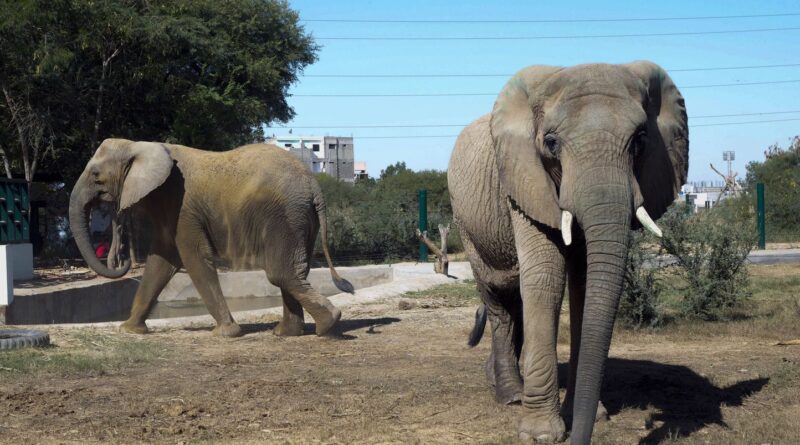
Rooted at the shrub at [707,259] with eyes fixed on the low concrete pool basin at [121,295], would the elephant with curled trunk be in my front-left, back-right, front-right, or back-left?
front-left

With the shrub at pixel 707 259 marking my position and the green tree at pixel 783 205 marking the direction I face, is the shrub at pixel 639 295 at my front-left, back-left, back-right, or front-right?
back-left

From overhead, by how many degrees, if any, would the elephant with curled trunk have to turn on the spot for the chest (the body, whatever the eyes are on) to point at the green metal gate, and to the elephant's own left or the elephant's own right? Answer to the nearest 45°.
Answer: approximately 45° to the elephant's own right

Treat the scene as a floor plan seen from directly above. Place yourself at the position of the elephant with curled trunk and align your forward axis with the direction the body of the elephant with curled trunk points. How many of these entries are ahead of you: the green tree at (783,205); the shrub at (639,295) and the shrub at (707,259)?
0

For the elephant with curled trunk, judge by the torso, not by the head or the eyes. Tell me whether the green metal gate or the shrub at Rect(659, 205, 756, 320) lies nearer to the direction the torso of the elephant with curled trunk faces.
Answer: the green metal gate

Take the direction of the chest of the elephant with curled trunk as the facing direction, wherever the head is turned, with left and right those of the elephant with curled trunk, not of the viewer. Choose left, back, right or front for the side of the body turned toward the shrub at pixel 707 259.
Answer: back

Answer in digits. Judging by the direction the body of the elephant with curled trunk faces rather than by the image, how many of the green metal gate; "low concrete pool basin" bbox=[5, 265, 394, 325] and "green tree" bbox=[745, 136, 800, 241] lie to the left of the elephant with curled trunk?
0

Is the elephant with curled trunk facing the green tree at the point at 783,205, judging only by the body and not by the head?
no

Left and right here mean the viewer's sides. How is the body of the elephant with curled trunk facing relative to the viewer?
facing to the left of the viewer

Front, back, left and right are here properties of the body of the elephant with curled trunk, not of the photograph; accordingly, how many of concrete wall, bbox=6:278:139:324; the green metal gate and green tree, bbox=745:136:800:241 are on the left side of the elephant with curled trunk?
0

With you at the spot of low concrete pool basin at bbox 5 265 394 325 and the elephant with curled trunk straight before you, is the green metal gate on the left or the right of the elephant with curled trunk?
right

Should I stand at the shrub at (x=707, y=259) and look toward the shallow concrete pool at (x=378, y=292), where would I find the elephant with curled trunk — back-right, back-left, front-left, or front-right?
front-left
